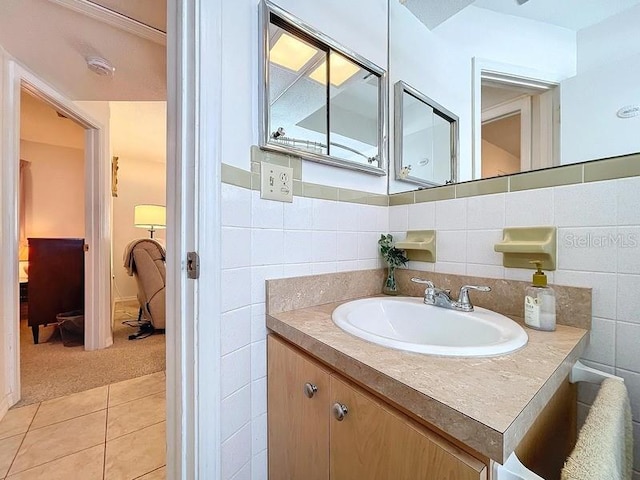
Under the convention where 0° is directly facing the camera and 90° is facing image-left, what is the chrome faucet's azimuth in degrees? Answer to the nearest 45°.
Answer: approximately 45°

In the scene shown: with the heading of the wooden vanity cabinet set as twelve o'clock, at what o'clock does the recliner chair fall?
The recliner chair is roughly at 3 o'clock from the wooden vanity cabinet.

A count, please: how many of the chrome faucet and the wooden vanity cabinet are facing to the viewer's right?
0

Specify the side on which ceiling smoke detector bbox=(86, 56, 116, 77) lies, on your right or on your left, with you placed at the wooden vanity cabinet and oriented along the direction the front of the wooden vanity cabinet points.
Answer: on your right

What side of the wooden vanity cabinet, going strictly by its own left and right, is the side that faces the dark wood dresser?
right

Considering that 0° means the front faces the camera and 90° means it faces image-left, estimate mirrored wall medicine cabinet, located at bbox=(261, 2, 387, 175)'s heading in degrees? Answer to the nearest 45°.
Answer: approximately 315°

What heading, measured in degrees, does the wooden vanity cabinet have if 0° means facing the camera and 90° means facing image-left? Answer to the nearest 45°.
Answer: approximately 45°
